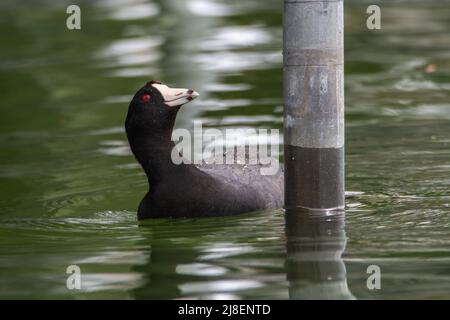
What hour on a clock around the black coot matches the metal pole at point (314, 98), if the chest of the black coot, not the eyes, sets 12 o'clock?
The metal pole is roughly at 7 o'clock from the black coot.

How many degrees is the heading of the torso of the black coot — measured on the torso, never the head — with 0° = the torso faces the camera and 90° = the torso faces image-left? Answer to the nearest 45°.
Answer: approximately 90°
